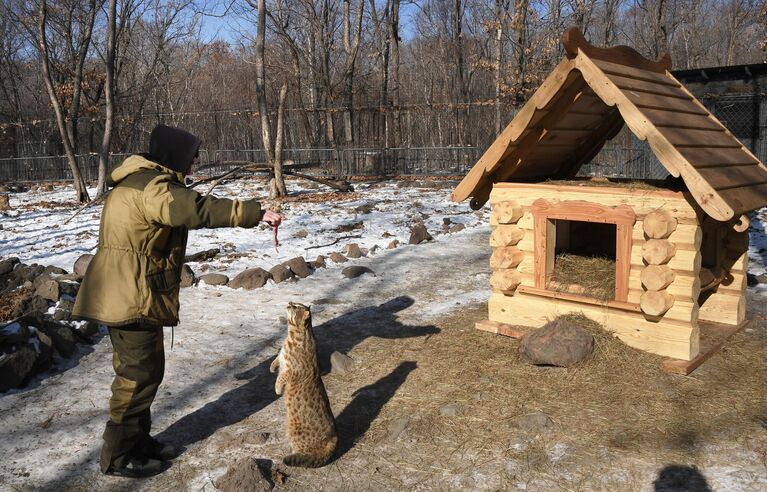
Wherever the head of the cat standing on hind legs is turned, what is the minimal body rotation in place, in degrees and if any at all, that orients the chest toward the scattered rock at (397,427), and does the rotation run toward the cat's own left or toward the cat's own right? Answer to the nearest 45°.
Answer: approximately 135° to the cat's own right

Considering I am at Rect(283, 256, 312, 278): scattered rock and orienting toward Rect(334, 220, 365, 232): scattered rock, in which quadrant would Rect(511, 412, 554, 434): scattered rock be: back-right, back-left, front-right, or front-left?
back-right

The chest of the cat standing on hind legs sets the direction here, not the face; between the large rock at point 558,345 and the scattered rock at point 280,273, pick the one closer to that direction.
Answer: the scattered rock

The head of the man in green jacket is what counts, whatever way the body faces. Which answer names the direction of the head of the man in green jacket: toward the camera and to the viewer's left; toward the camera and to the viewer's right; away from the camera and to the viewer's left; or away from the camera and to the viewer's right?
away from the camera and to the viewer's right

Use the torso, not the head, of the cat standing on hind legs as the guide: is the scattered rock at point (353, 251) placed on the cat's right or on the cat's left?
on the cat's right
